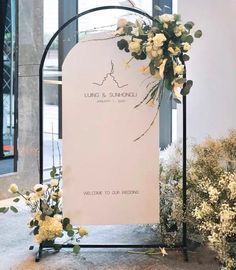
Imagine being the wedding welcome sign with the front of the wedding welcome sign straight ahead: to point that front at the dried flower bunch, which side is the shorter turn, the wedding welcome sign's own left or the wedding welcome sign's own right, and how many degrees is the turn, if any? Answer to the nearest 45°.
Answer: approximately 90° to the wedding welcome sign's own left

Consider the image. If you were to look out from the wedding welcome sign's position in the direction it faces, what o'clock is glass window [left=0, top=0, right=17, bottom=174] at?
The glass window is roughly at 5 o'clock from the wedding welcome sign.

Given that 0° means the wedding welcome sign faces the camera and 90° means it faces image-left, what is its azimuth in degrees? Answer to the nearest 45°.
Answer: approximately 0°
